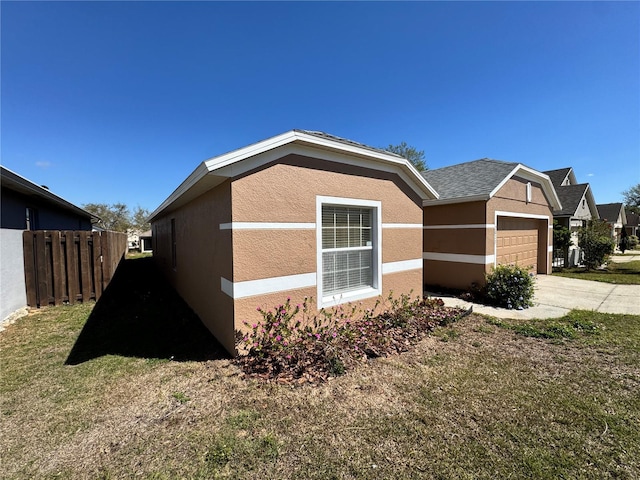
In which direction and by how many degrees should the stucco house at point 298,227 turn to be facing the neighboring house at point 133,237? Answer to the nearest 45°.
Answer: approximately 180°

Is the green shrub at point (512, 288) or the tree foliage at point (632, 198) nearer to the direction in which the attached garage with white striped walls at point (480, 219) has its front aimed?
the green shrub

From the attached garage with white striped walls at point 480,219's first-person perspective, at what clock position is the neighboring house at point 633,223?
the neighboring house at point 633,223 is roughly at 8 o'clock from the attached garage with white striped walls at point 480,219.

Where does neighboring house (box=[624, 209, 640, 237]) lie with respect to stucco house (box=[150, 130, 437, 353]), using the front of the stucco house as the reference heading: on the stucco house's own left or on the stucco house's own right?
on the stucco house's own left

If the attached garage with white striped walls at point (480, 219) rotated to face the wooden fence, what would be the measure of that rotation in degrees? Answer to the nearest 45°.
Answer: approximately 90° to its right

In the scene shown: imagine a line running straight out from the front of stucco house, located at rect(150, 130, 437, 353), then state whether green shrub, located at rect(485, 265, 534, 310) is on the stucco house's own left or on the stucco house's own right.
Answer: on the stucco house's own left

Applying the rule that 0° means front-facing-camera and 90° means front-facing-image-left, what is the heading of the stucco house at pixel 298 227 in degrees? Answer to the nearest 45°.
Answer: approximately 315°

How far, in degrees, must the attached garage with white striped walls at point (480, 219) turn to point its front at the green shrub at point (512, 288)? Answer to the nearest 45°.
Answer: approximately 45° to its right

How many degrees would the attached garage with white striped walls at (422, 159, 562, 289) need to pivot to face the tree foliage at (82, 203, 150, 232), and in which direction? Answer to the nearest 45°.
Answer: approximately 135° to its right

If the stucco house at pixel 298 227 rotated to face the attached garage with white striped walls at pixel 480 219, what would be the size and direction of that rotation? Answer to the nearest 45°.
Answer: approximately 90° to its left

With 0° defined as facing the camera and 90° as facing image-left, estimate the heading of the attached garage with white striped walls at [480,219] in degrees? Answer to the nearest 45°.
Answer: approximately 315°

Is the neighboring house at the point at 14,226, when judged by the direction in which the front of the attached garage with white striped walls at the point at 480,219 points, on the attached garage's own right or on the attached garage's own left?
on the attached garage's own right

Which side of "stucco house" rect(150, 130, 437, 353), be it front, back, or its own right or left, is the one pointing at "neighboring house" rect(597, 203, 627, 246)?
left
